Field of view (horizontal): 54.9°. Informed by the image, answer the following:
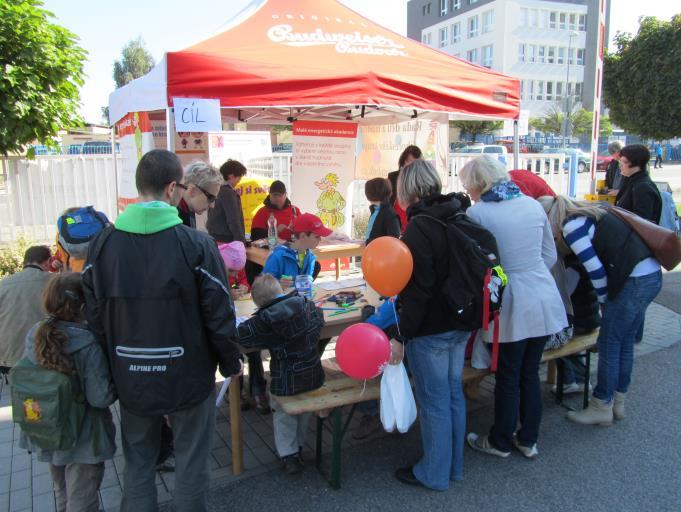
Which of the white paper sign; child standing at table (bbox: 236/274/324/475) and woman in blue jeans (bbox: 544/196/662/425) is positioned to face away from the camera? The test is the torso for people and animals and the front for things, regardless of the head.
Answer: the child standing at table

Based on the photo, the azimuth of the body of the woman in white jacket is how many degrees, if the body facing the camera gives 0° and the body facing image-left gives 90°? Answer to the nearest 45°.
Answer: approximately 135°

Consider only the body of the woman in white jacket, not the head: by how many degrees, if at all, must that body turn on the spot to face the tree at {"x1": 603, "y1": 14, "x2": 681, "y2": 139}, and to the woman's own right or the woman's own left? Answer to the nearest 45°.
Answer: approximately 45° to the woman's own right

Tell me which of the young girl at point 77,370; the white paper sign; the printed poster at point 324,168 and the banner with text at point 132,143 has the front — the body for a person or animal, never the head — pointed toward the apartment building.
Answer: the young girl

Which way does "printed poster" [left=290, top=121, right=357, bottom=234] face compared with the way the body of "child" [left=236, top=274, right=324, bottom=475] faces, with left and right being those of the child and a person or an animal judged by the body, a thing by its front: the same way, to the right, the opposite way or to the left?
the opposite way

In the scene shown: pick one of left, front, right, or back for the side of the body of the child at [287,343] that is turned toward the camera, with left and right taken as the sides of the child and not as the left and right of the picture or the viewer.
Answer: back

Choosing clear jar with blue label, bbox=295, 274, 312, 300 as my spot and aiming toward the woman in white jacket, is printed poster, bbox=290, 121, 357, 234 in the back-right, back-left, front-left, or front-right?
back-left

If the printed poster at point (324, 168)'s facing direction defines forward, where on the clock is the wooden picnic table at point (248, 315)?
The wooden picnic table is roughly at 12 o'clock from the printed poster.

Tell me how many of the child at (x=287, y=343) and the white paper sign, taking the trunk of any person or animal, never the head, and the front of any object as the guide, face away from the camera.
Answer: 1

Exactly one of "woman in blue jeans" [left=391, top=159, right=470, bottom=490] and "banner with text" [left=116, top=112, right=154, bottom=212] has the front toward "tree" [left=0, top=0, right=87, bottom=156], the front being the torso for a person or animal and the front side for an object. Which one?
the woman in blue jeans

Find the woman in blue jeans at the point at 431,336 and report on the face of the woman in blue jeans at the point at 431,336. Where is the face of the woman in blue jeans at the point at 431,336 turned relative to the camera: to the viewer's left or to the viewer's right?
to the viewer's left

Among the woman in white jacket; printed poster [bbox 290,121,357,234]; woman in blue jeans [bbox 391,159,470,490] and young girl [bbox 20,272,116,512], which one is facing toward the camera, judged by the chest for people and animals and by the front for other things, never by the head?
the printed poster

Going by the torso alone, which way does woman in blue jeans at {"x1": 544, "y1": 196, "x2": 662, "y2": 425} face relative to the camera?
to the viewer's left

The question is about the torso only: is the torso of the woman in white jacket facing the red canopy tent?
yes
